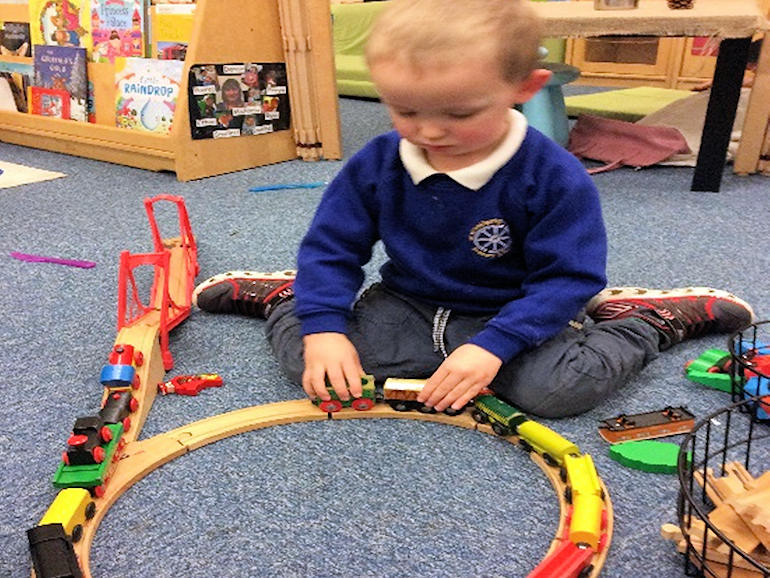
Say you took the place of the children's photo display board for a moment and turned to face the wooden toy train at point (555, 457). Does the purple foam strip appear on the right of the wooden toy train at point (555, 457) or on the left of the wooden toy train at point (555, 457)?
right

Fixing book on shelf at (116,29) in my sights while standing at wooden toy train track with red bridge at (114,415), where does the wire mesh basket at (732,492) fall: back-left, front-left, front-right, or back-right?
back-right

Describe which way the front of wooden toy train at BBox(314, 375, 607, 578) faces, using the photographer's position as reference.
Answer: facing to the left of the viewer

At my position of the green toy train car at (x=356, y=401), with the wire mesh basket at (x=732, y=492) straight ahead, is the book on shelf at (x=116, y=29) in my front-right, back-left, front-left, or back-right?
back-left

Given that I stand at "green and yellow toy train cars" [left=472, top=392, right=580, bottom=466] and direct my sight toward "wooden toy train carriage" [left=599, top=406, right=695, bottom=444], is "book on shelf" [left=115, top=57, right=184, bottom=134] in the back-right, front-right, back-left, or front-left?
back-left

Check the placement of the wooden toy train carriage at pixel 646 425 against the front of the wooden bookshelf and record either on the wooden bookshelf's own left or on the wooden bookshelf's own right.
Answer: on the wooden bookshelf's own left
